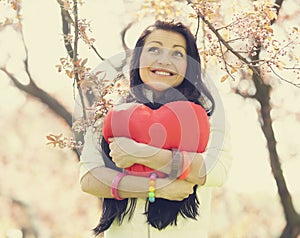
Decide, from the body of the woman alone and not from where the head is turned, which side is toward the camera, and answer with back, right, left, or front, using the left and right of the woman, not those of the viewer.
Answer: front

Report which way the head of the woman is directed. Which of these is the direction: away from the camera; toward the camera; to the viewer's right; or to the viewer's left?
toward the camera
